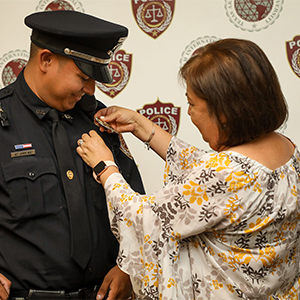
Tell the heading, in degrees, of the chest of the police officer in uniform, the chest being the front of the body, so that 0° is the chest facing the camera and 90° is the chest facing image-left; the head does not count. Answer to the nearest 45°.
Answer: approximately 315°

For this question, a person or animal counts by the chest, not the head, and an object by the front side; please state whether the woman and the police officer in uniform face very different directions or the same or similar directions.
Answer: very different directions
